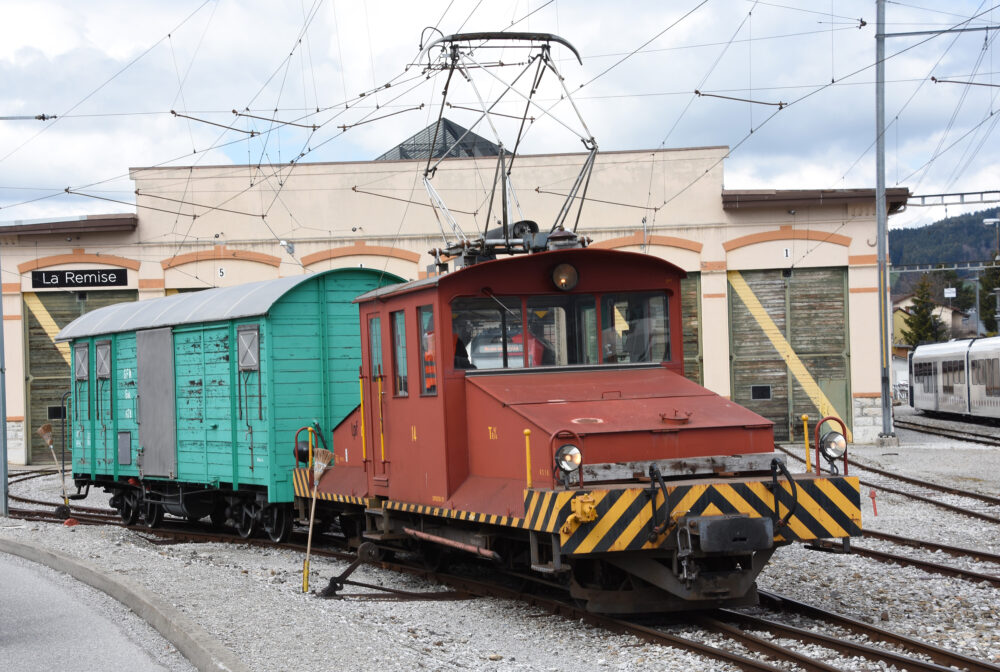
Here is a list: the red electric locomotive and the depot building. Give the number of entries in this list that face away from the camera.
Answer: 0

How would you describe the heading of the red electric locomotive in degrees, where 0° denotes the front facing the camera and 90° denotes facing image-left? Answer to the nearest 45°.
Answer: approximately 315°

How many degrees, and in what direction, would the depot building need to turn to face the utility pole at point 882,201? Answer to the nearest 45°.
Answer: approximately 45° to its left

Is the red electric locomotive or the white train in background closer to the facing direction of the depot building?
the red electric locomotive

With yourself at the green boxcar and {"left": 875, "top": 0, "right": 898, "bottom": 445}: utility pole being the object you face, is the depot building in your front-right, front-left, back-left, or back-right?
front-left

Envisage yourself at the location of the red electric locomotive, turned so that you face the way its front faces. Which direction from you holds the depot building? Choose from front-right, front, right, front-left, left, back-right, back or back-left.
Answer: back-left

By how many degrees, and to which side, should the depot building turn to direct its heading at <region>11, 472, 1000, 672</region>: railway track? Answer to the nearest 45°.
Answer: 0° — it already faces it

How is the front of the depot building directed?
toward the camera

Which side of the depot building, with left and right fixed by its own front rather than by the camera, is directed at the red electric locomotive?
front

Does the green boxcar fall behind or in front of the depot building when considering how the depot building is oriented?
in front
